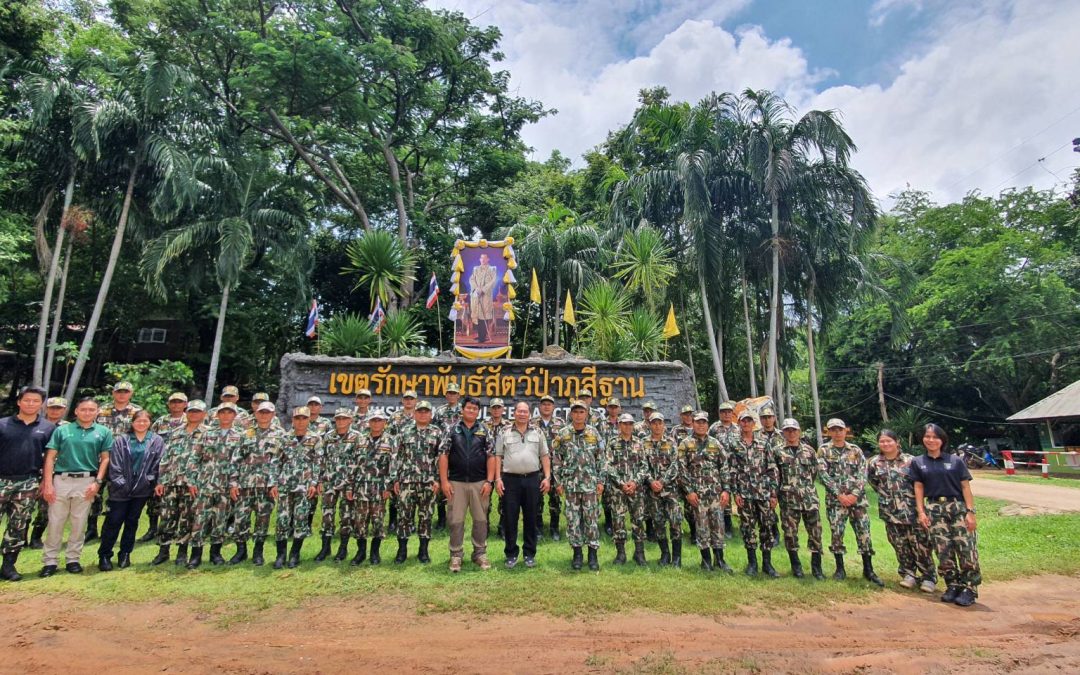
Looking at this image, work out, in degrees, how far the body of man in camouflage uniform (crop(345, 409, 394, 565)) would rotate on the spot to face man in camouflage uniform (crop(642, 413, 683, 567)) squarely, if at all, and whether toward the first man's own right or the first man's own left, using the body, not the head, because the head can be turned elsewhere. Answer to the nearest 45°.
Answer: approximately 90° to the first man's own left

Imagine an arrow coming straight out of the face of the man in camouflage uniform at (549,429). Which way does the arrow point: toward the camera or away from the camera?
toward the camera

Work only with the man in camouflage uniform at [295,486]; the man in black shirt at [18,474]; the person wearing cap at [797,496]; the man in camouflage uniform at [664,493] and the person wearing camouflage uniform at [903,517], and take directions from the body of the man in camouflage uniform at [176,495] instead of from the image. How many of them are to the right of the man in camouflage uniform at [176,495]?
1

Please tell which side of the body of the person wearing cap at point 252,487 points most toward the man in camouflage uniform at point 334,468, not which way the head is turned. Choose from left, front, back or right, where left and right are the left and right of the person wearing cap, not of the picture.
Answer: left

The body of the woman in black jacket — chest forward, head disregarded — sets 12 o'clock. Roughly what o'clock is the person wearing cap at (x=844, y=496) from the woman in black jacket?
The person wearing cap is roughly at 10 o'clock from the woman in black jacket.

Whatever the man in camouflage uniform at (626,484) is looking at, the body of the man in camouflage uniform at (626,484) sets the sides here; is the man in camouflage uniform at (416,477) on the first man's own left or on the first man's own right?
on the first man's own right

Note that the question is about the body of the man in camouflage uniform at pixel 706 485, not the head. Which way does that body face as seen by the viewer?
toward the camera

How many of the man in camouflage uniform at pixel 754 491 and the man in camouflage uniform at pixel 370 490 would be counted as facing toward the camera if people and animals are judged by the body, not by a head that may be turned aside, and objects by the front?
2

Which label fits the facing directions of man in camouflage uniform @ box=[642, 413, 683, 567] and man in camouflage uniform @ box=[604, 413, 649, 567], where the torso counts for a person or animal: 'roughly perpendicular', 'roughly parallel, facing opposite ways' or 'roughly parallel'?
roughly parallel

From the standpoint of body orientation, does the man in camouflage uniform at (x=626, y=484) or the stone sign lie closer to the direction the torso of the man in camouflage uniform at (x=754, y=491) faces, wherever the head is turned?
the man in camouflage uniform

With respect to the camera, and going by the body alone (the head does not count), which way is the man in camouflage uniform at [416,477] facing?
toward the camera

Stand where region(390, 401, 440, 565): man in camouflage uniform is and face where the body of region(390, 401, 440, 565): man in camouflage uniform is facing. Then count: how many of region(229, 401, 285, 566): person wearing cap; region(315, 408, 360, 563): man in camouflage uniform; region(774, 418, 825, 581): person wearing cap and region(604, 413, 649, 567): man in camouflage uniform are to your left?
2
